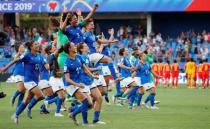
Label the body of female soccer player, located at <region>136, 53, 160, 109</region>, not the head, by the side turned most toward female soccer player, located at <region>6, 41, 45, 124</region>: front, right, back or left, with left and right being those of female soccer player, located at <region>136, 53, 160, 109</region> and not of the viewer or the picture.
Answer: right
